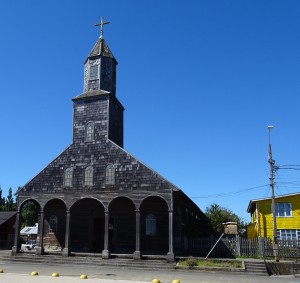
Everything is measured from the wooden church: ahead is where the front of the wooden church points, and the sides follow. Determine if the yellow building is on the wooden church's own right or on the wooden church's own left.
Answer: on the wooden church's own left

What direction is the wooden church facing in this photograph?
toward the camera

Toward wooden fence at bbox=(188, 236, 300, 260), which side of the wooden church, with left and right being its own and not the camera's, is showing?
left
